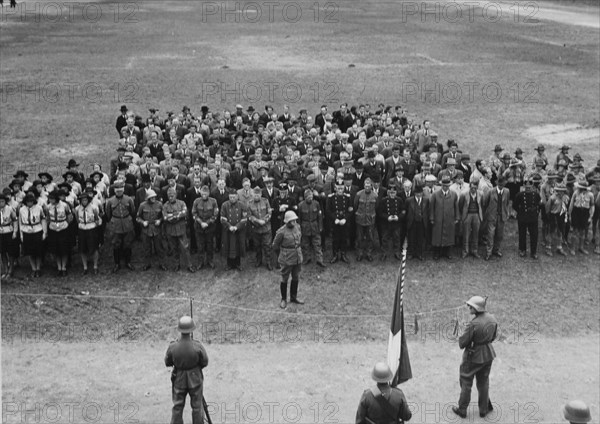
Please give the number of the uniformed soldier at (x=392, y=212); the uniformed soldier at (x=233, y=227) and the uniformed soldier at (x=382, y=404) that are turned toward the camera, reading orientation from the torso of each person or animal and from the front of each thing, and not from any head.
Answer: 2

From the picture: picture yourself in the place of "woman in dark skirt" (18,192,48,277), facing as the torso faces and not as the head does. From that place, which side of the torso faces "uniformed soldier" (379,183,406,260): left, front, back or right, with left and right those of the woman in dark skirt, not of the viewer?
left

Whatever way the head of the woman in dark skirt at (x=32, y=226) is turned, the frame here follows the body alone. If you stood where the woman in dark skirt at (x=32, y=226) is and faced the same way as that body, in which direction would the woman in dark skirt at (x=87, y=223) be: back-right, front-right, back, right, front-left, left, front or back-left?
left

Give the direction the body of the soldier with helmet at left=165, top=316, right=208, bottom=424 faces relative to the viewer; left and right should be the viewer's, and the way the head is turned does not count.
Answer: facing away from the viewer

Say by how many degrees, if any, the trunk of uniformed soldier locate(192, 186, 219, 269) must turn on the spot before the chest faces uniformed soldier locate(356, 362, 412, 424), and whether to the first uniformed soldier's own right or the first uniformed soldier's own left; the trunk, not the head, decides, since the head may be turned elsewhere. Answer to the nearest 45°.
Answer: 0° — they already face them

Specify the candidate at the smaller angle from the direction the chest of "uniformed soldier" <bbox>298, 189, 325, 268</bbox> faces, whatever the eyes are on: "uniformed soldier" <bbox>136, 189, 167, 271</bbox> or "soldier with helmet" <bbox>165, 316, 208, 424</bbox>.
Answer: the soldier with helmet

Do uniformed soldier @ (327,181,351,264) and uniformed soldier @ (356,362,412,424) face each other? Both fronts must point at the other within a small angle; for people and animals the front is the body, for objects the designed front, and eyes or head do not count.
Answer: yes

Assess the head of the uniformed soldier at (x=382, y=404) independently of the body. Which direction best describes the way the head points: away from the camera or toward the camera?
away from the camera

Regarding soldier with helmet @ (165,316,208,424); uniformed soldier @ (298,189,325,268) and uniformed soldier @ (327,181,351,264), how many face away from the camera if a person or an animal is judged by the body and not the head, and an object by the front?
1

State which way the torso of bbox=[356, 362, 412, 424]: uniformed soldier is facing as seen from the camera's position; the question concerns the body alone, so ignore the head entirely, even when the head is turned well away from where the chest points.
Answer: away from the camera

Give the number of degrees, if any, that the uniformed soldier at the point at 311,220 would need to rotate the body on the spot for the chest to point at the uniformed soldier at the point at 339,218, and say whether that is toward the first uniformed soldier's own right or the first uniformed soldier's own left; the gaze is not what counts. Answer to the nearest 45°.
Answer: approximately 135° to the first uniformed soldier's own left

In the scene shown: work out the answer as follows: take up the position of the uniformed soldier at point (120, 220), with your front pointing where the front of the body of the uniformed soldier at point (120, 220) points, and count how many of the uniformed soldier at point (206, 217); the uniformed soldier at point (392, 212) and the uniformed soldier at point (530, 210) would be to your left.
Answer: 3

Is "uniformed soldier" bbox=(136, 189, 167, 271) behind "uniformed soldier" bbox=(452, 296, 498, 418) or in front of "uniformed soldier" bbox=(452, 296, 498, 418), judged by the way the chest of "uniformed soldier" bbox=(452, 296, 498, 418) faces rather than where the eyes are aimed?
in front
